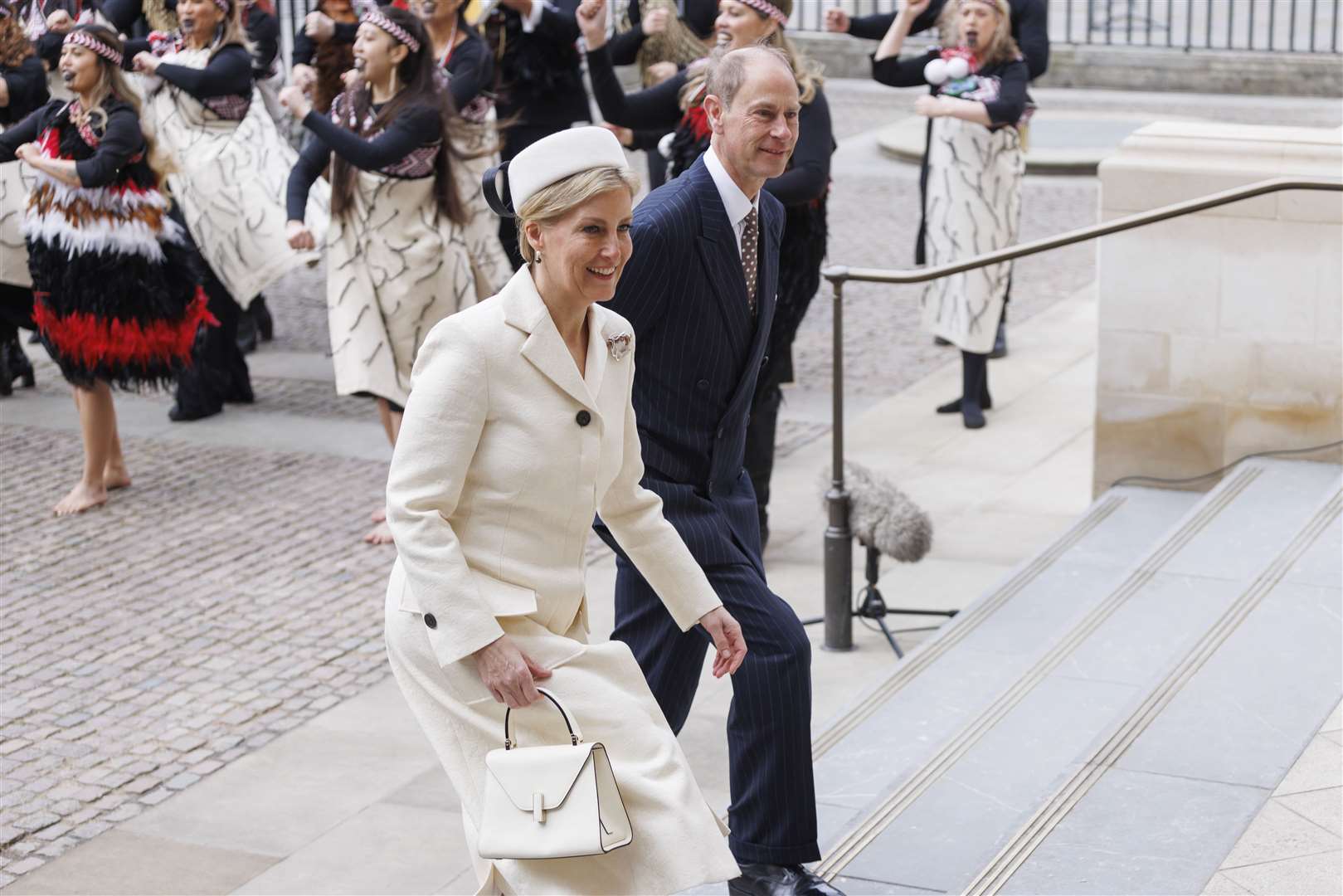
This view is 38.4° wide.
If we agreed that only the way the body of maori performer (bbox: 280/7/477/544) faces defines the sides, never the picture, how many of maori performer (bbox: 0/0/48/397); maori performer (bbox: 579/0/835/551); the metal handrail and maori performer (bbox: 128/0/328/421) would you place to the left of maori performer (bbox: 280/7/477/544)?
2

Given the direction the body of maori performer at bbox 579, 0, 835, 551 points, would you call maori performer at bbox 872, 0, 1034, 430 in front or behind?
behind

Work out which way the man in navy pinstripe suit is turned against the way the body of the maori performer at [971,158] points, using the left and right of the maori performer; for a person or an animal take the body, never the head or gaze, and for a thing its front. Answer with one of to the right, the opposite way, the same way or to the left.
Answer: to the left

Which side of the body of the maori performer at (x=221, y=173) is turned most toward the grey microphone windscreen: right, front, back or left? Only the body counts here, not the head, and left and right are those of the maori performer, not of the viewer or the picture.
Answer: left

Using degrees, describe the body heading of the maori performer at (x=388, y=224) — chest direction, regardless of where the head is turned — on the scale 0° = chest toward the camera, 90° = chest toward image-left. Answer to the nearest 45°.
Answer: approximately 45°

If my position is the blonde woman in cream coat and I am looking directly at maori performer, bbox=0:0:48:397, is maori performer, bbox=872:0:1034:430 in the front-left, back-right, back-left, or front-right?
front-right

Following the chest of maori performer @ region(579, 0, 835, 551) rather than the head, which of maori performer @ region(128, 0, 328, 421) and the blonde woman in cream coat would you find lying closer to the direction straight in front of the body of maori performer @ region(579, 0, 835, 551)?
the blonde woman in cream coat

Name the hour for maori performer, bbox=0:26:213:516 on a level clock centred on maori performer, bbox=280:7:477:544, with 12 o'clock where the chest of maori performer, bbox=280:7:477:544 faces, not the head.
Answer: maori performer, bbox=0:26:213:516 is roughly at 2 o'clock from maori performer, bbox=280:7:477:544.

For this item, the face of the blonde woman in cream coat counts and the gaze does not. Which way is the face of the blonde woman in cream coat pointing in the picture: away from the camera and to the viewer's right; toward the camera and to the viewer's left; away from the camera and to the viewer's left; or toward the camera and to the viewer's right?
toward the camera and to the viewer's right

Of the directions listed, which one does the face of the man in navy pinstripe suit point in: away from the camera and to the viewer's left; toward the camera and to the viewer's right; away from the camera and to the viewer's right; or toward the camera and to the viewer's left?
toward the camera and to the viewer's right

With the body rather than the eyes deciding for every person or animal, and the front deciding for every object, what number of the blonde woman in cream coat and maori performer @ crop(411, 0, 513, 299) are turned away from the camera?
0

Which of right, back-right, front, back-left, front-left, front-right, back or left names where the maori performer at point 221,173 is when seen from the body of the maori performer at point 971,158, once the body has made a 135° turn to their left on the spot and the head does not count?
back

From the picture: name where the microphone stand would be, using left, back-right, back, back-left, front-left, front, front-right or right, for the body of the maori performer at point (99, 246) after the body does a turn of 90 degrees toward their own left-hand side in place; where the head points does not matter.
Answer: front

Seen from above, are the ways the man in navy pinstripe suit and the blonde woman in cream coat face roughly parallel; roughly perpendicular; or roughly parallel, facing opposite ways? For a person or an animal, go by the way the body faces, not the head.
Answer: roughly parallel

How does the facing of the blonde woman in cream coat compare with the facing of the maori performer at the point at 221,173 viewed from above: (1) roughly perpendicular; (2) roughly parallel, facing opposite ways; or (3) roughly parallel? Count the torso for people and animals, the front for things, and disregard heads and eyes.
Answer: roughly perpendicular

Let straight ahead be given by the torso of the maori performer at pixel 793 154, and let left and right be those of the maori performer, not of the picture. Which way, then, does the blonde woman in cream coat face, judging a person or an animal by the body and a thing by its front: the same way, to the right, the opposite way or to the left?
to the left

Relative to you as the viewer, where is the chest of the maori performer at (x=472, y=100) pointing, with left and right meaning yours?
facing the viewer and to the left of the viewer

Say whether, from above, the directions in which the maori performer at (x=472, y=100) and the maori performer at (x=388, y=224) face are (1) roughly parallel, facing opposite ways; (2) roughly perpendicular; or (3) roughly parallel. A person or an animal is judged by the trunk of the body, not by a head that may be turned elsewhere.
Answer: roughly parallel
